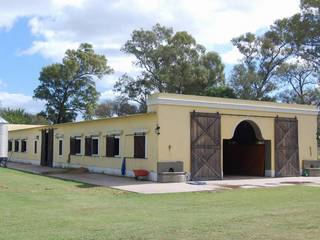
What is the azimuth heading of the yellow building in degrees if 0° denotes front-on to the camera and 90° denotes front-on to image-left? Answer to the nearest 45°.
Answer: approximately 315°
